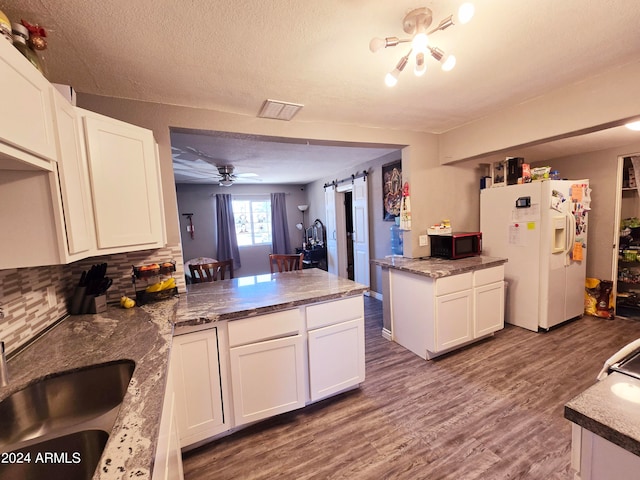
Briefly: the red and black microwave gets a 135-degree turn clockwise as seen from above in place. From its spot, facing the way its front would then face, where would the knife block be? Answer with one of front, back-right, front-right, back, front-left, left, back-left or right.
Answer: front-left

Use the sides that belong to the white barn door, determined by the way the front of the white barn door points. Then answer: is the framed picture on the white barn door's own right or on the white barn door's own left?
on the white barn door's own left

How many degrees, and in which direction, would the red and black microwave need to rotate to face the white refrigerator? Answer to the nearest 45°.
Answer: approximately 90° to its left

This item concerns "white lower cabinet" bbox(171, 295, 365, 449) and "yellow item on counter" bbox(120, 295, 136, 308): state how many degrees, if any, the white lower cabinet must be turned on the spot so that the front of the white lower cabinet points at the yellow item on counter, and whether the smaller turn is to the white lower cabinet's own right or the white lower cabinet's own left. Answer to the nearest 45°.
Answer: approximately 135° to the white lower cabinet's own right

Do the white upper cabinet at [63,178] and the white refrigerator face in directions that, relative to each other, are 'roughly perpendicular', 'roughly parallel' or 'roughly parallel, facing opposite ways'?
roughly perpendicular

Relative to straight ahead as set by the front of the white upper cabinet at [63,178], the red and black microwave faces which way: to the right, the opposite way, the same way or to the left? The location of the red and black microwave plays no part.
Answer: to the right

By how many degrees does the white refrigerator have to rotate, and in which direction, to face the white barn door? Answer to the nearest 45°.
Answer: approximately 135° to its right

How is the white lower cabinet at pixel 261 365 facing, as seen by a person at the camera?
facing the viewer and to the right of the viewer

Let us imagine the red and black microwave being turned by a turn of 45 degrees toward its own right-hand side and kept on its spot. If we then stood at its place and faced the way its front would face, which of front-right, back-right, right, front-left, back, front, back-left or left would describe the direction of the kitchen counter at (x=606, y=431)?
front

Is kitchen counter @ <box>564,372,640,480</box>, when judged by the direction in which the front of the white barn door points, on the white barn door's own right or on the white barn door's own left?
on the white barn door's own left

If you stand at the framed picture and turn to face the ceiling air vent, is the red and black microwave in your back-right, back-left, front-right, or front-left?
front-left

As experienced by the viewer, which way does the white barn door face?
facing the viewer and to the left of the viewer

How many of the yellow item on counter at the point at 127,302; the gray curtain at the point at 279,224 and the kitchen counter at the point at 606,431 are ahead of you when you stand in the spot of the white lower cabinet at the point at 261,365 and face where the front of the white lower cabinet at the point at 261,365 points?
1

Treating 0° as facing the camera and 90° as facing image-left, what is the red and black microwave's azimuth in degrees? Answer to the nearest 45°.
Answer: approximately 315°

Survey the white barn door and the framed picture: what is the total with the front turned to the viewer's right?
0

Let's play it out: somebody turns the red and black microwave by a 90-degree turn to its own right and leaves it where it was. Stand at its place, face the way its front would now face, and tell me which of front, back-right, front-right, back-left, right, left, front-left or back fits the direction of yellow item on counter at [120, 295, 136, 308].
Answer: front

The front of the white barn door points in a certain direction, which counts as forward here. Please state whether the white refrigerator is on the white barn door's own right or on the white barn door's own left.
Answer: on the white barn door's own left
